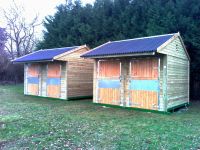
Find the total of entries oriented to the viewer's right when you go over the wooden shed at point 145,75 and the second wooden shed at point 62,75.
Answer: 0

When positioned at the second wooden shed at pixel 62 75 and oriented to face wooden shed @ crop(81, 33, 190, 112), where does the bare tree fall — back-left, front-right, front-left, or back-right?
back-left

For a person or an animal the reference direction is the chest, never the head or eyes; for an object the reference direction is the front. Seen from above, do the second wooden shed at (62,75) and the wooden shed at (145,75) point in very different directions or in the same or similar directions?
same or similar directions

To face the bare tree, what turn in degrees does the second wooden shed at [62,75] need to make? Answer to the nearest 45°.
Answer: approximately 135° to its right

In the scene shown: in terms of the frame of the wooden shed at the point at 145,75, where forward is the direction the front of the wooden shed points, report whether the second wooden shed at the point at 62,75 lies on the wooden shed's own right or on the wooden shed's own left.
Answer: on the wooden shed's own right

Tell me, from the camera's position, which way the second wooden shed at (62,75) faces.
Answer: facing the viewer and to the left of the viewer

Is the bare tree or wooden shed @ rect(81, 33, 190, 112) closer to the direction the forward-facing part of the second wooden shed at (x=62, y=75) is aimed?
the wooden shed

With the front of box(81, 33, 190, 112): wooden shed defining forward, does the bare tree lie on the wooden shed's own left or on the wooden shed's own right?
on the wooden shed's own right

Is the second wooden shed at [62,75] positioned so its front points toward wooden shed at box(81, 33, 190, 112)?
no

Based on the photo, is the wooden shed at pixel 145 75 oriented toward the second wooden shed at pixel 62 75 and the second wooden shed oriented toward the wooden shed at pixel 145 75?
no
